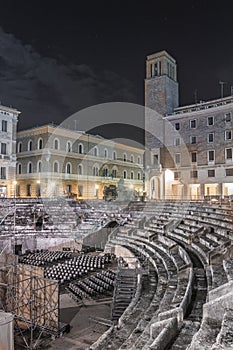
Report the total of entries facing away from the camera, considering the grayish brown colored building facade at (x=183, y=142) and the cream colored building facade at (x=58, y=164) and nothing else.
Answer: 0

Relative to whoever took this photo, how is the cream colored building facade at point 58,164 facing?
facing the viewer and to the right of the viewer

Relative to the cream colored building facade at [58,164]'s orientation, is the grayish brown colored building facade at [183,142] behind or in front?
in front

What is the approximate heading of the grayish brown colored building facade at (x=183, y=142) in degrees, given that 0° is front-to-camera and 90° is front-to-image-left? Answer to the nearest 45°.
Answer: approximately 45°

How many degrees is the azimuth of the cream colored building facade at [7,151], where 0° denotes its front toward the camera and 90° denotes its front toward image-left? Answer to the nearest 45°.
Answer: approximately 315°

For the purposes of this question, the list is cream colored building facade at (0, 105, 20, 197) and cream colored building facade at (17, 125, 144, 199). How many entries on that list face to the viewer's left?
0

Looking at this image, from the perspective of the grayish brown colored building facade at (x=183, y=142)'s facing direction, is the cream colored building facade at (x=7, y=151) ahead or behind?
ahead
